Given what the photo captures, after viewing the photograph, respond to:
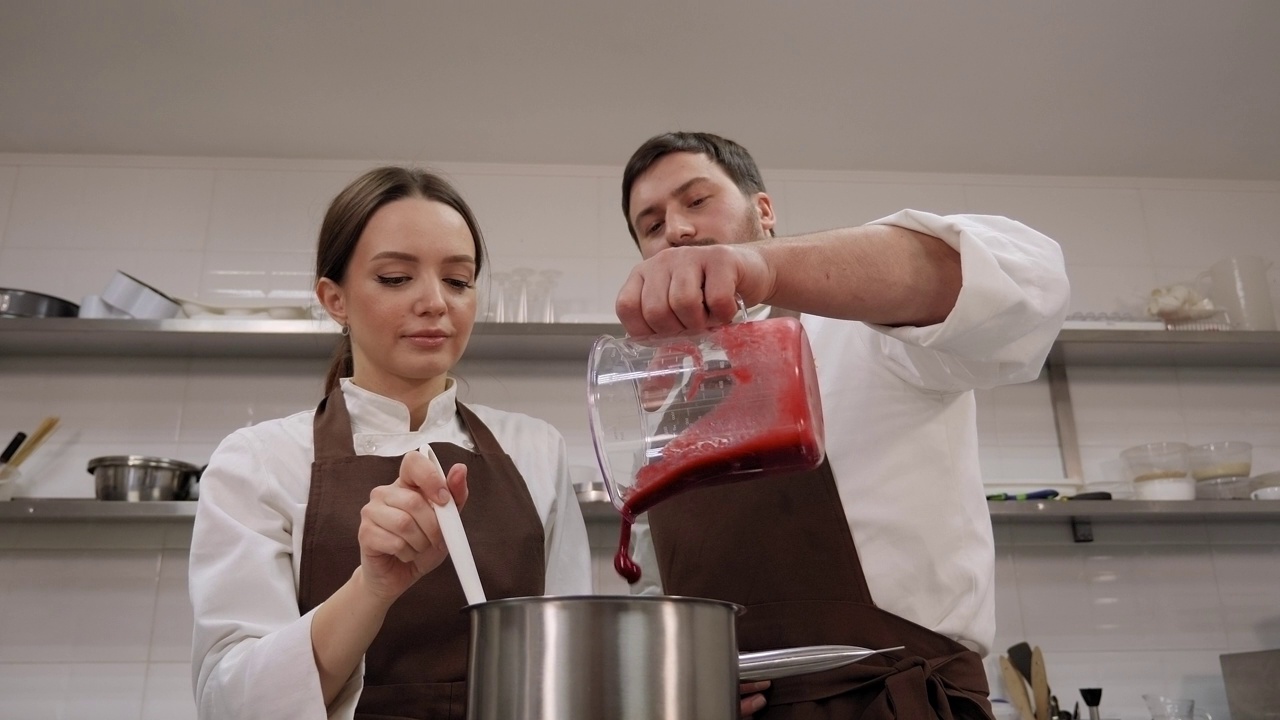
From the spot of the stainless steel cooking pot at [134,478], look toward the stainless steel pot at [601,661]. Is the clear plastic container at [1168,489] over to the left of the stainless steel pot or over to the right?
left

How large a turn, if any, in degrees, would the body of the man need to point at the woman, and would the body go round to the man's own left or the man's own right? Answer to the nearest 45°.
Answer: approximately 45° to the man's own right

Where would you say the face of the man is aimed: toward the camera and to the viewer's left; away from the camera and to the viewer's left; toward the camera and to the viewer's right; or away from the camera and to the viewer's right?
toward the camera and to the viewer's left

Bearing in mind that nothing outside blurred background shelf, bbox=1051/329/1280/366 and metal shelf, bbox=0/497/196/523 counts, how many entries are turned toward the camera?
2

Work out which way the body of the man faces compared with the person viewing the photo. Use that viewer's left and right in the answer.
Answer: facing the viewer and to the left of the viewer

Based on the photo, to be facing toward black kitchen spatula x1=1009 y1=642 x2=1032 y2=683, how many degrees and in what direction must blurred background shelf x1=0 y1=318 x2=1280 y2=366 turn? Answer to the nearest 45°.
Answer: approximately 90° to its left

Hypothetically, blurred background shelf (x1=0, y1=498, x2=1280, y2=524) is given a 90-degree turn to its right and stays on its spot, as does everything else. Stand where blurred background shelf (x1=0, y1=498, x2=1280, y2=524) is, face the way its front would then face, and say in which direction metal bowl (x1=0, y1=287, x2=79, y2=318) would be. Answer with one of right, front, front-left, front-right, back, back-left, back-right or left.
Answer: front

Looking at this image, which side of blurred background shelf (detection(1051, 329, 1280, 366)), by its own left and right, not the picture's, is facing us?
front

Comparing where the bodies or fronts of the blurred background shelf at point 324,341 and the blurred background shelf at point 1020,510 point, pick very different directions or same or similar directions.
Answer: same or similar directions

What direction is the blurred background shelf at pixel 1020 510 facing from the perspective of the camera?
toward the camera
